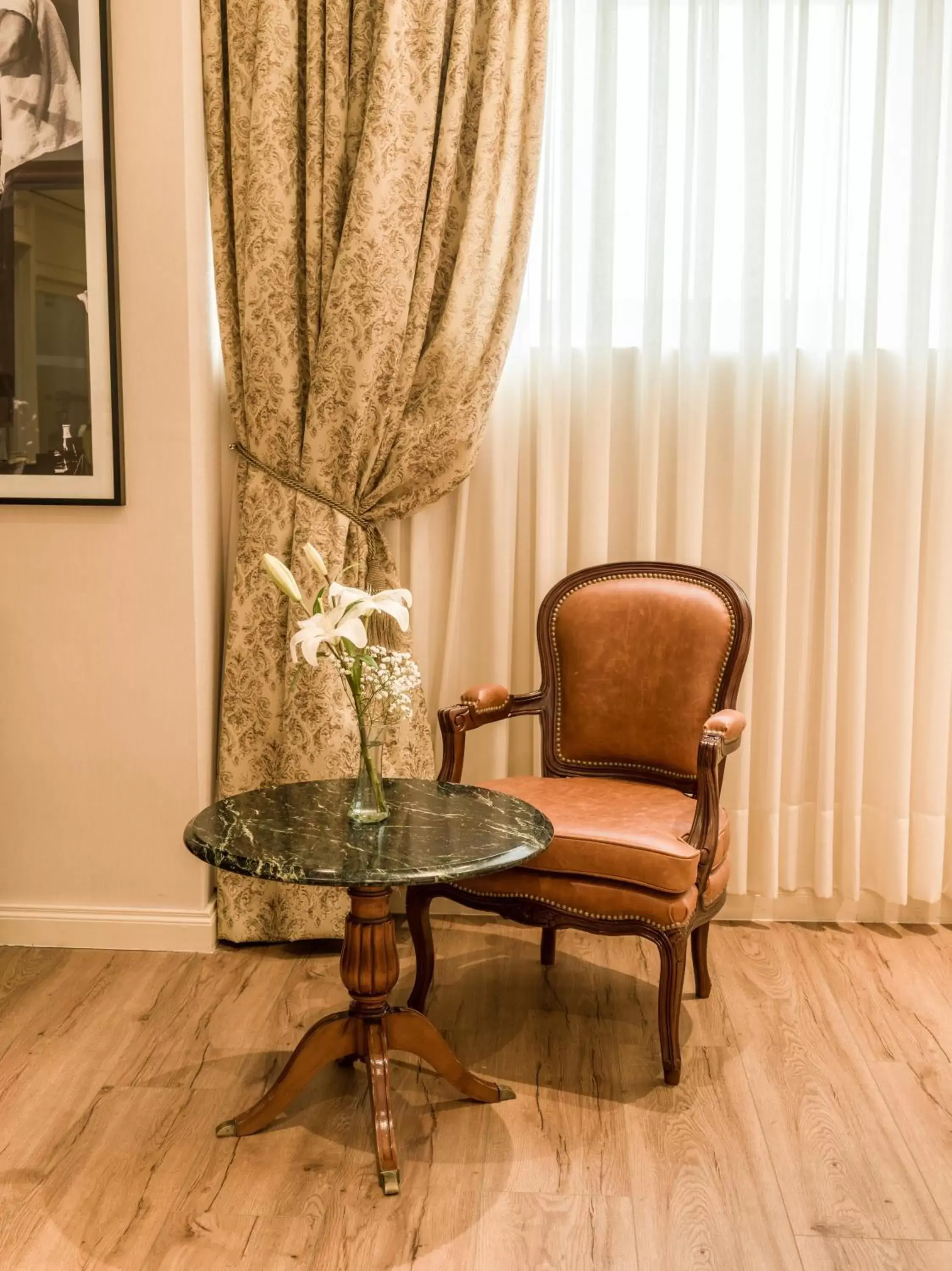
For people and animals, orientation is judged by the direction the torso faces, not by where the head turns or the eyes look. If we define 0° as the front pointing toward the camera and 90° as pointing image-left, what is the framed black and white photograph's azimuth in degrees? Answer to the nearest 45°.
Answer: approximately 0°

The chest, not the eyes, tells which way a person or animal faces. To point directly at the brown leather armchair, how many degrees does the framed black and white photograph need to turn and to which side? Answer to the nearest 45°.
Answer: approximately 45° to its left

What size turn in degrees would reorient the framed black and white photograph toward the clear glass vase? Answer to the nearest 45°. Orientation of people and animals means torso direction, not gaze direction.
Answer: approximately 45° to its left

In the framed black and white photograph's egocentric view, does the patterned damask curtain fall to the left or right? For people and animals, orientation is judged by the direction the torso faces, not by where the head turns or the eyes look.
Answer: on its left

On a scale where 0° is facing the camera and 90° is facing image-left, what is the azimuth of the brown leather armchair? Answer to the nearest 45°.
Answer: approximately 45°

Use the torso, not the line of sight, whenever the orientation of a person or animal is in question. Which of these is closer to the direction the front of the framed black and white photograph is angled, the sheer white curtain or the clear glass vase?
the clear glass vase

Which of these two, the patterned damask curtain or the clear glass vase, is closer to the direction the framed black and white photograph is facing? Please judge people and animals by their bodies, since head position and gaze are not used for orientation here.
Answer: the clear glass vase

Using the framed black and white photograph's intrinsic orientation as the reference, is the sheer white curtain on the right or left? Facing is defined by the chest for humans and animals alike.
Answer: on its left

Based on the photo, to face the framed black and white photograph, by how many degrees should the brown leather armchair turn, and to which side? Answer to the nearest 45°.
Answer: approximately 45° to its right
